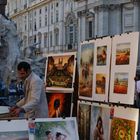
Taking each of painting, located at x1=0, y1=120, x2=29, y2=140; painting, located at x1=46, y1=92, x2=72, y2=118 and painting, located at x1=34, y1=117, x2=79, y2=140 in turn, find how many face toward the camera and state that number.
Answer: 3

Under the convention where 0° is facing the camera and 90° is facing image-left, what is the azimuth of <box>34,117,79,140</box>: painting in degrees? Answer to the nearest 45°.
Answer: approximately 0°

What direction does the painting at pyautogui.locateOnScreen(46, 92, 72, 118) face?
toward the camera

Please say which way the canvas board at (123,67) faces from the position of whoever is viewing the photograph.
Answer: facing the viewer and to the left of the viewer

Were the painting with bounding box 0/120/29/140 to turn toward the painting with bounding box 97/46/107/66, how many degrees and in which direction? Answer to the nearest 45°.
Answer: approximately 135° to its left

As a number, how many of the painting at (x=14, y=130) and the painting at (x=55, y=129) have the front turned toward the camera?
2

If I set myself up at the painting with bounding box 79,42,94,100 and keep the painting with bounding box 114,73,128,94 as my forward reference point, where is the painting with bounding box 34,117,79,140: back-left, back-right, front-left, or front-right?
front-right

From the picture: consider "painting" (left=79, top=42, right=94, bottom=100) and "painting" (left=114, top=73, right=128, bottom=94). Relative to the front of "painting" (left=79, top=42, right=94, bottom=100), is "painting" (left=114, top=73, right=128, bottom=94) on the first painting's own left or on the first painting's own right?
on the first painting's own left

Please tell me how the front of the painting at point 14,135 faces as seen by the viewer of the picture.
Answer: facing the viewer
